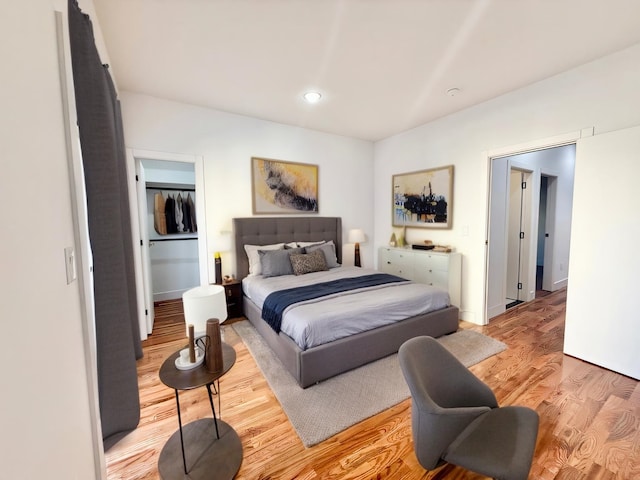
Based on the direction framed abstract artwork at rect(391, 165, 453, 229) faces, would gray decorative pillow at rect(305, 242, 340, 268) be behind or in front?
in front

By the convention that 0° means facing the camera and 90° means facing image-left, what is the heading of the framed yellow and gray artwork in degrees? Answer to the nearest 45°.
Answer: approximately 315°

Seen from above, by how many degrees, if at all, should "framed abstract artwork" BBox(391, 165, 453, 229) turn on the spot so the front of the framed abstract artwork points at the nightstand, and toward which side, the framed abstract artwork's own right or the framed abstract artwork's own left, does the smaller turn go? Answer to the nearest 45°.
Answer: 0° — it already faces it

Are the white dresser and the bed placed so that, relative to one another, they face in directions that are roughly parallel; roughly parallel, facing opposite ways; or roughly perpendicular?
roughly perpendicular

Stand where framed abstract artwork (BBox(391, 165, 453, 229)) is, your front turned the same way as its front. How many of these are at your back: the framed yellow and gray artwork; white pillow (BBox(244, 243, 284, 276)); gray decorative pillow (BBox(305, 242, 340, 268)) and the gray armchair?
0

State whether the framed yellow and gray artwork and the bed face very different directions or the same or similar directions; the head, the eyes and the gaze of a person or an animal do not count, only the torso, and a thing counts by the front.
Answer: same or similar directions

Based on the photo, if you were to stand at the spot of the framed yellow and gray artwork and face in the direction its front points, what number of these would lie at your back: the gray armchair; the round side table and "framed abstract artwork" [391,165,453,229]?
0

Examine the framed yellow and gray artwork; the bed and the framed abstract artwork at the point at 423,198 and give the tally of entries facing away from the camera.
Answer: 0

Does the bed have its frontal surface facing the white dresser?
no

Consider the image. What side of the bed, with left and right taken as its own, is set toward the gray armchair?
front

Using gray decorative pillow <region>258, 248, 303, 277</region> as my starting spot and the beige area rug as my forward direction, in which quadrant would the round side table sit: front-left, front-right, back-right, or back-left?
front-right

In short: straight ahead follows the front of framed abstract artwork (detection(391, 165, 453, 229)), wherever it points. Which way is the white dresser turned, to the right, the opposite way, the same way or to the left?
the same way

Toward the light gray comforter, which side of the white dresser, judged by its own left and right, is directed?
front

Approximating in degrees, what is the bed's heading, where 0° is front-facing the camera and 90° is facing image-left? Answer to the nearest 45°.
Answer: approximately 315°

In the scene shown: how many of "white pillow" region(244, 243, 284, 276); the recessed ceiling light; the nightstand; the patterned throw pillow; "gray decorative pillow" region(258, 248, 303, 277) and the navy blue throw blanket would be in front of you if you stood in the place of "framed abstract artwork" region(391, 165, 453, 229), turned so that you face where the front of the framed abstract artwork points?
6

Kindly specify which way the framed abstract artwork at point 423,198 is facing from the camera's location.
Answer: facing the viewer and to the left of the viewer
